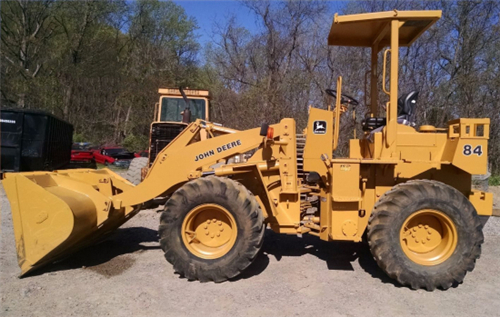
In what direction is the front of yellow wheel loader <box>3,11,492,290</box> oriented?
to the viewer's left
